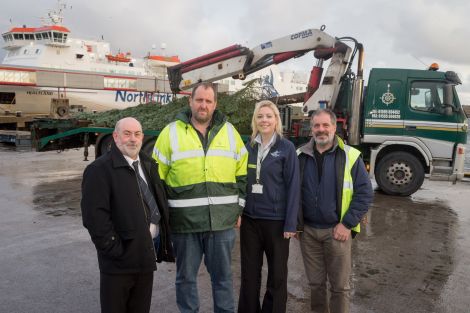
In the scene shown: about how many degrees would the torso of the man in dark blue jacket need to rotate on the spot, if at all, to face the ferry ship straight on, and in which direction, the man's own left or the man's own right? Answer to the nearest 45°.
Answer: approximately 90° to the man's own right

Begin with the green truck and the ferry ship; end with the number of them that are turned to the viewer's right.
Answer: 1

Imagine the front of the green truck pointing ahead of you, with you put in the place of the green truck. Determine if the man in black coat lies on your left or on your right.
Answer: on your right

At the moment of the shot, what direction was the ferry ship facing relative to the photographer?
facing the viewer and to the left of the viewer

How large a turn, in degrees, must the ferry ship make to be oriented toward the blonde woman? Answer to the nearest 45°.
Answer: approximately 45° to its left

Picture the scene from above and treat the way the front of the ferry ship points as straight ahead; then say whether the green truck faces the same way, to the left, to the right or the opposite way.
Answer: to the left

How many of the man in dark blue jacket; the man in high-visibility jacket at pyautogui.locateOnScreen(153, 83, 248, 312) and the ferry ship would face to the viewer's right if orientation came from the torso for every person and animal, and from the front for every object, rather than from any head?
0

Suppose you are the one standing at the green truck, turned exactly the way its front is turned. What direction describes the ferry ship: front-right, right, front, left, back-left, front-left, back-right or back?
back-left

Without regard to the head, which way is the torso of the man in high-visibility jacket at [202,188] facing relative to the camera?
toward the camera
